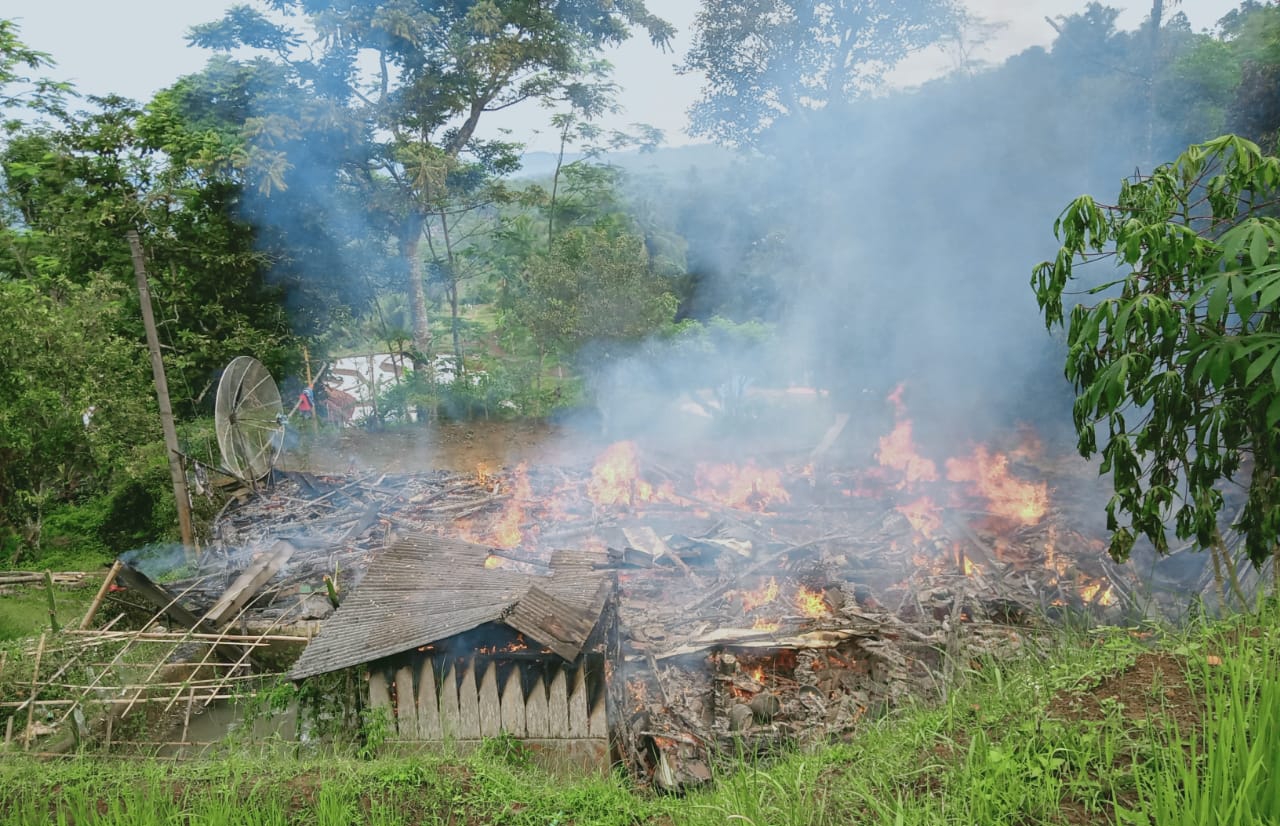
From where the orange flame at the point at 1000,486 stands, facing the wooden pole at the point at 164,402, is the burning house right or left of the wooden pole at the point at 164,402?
left

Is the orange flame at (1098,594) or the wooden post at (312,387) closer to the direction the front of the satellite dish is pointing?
the orange flame
